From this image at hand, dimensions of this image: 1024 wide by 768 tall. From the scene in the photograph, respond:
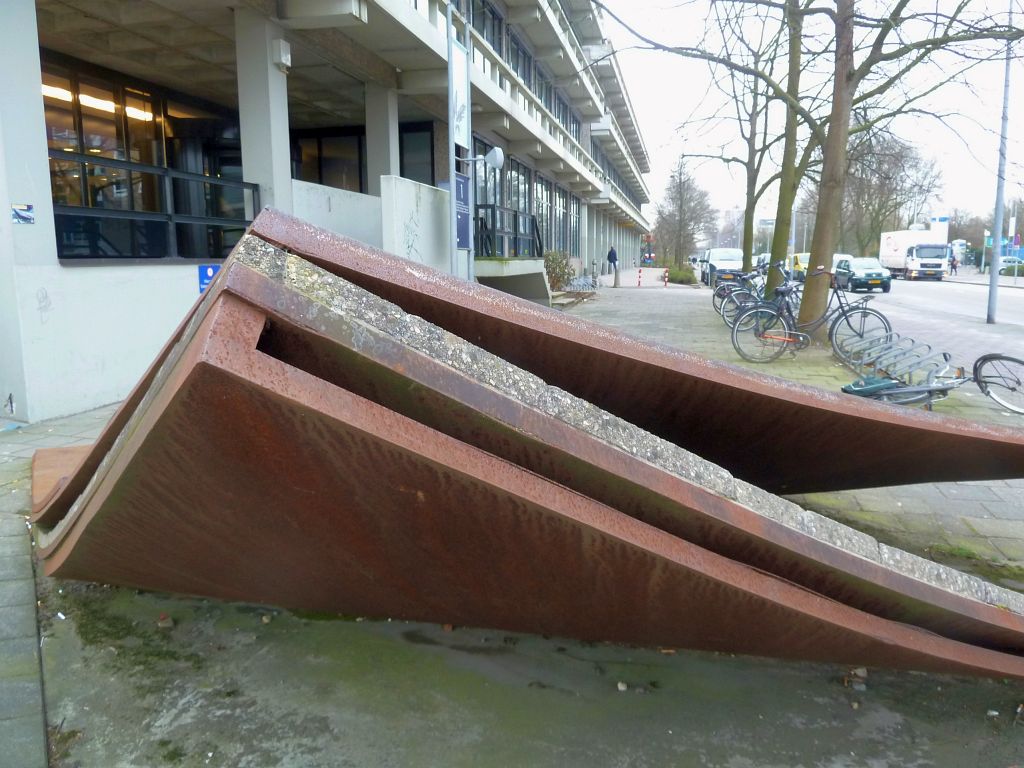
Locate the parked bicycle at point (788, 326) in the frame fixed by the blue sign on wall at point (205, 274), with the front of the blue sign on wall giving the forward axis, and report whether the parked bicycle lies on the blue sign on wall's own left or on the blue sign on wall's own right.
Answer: on the blue sign on wall's own left

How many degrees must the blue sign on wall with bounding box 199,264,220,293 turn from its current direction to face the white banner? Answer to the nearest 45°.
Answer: approximately 90° to its left

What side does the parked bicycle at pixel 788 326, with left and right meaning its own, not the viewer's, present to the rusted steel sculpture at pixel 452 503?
right

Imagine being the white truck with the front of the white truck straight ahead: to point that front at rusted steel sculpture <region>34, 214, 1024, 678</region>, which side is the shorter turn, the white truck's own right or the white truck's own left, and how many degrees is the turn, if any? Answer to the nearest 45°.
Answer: approximately 45° to the white truck's own right

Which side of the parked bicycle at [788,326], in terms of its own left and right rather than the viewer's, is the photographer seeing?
right

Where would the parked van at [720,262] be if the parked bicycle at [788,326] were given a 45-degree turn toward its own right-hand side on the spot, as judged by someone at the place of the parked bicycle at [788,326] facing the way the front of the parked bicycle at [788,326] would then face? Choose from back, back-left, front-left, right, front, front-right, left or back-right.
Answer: back-left

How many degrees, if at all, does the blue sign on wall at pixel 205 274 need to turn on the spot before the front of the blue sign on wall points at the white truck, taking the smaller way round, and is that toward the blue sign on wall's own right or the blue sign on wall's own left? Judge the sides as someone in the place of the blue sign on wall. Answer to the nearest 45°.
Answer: approximately 90° to the blue sign on wall's own left

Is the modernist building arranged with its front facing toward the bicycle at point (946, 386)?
yes

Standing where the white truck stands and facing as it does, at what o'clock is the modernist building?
The modernist building is roughly at 2 o'clock from the white truck.
